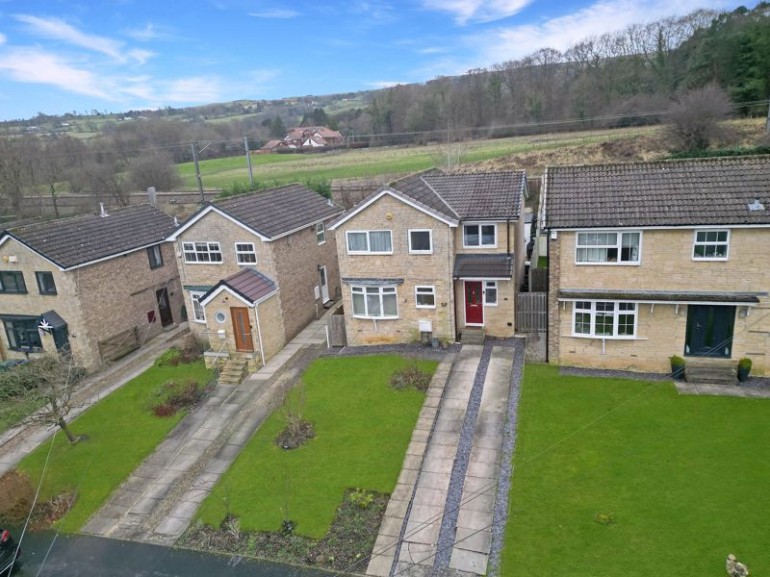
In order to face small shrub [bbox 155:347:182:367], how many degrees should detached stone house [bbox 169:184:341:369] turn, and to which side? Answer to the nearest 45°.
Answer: approximately 45° to its right

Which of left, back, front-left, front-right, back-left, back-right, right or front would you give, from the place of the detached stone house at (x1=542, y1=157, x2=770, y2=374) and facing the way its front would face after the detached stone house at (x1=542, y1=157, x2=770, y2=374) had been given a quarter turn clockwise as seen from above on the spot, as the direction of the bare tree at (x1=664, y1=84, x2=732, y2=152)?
right

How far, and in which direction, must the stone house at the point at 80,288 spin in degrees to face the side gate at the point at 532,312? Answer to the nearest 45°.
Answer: approximately 90° to its left

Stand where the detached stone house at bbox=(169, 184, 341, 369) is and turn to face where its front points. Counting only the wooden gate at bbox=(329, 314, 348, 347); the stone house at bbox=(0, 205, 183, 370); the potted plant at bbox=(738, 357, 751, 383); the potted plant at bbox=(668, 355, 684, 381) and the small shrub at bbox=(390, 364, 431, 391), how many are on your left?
4

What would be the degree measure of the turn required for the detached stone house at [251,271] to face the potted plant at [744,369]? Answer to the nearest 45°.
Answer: approximately 90° to its left

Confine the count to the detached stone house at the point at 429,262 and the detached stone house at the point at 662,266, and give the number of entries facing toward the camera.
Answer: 2

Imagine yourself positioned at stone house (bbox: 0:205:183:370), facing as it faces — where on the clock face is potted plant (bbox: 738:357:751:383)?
The potted plant is roughly at 9 o'clock from the stone house.

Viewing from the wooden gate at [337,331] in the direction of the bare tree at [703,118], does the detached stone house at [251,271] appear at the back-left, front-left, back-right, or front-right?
back-left

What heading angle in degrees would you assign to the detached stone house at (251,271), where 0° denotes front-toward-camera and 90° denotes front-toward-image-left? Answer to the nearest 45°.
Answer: approximately 45°

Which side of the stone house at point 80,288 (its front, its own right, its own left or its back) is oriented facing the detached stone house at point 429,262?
left

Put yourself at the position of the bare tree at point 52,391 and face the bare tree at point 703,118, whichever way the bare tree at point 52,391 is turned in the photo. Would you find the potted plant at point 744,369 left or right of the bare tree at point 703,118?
right
